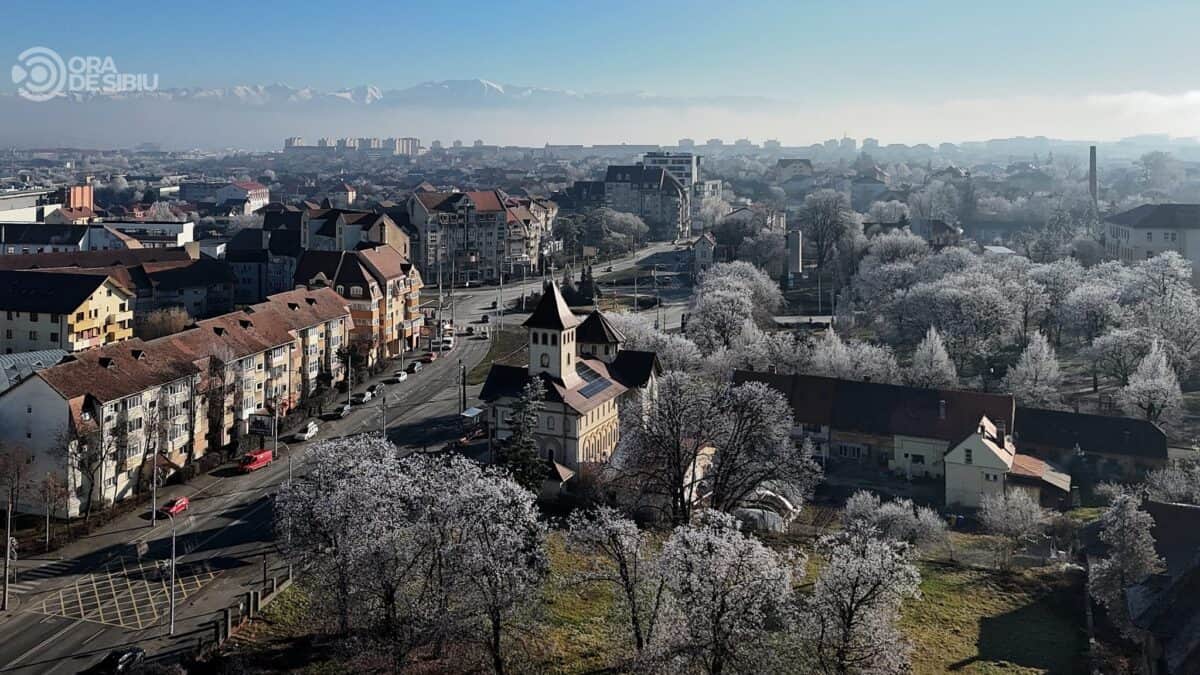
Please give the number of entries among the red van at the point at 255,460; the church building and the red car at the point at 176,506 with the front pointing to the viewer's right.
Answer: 0

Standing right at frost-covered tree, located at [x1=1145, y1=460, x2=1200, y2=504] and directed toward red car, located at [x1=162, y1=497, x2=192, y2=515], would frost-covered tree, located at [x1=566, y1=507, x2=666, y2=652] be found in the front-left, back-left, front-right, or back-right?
front-left

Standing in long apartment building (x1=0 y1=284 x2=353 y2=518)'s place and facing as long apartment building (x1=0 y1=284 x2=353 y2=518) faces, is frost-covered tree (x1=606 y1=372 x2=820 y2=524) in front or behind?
in front

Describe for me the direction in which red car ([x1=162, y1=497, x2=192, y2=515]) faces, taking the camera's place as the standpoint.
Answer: facing the viewer and to the left of the viewer

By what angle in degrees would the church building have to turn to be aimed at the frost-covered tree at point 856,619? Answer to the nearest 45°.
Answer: approximately 45° to its left

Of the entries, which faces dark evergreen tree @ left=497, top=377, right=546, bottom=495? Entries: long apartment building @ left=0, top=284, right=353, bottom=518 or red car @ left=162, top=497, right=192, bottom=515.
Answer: the long apartment building

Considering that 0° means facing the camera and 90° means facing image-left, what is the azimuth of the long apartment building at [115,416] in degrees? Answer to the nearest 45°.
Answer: approximately 315°

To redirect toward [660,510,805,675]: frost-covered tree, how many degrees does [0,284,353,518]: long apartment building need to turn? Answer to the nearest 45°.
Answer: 0° — it already faces it

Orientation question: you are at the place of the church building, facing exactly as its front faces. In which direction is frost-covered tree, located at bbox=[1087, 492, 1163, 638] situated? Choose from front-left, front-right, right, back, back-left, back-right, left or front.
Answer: left

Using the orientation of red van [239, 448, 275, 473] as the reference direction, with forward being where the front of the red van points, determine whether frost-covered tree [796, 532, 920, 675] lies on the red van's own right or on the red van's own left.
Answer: on the red van's own left

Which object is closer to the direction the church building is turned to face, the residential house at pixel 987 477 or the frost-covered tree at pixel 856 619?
the frost-covered tree
